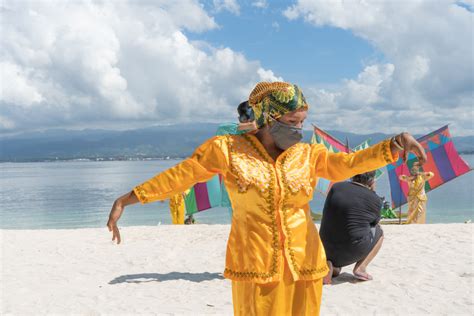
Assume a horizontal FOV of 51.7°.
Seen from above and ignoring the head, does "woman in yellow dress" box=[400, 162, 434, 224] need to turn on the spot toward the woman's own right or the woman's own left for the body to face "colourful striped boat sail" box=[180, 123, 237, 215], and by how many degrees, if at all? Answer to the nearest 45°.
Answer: approximately 90° to the woman's own right

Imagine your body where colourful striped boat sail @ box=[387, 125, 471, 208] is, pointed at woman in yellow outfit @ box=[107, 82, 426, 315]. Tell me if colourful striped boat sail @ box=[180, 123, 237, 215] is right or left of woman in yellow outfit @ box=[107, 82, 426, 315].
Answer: right

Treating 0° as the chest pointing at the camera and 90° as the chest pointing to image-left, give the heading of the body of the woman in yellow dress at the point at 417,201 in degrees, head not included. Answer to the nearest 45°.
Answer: approximately 0°

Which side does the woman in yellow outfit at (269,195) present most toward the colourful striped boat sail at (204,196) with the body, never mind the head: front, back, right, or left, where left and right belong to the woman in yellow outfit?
back

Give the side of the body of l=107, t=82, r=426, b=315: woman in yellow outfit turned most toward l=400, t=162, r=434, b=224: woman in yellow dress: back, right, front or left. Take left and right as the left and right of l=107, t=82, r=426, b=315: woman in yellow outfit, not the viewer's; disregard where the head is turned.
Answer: back

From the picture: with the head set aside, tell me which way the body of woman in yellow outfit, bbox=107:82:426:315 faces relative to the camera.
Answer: toward the camera

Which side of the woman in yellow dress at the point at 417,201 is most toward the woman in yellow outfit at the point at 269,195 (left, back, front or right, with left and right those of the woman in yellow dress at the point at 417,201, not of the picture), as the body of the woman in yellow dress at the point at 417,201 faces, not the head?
front

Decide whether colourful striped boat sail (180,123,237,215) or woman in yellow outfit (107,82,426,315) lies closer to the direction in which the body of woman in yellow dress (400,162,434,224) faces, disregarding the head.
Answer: the woman in yellow outfit

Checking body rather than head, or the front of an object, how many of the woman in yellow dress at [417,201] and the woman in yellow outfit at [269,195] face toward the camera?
2
